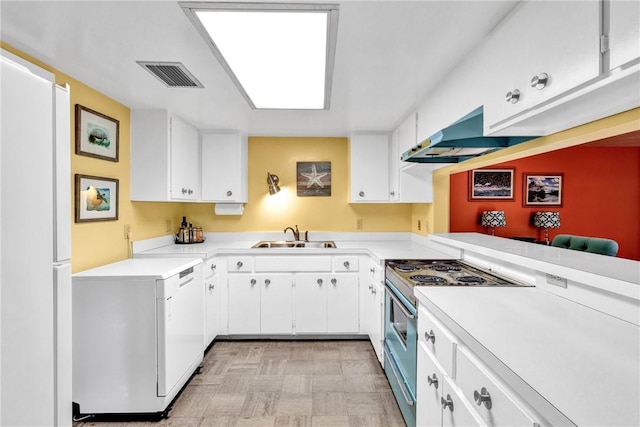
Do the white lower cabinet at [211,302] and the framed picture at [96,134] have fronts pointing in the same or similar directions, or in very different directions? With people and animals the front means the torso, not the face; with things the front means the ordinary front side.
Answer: same or similar directions

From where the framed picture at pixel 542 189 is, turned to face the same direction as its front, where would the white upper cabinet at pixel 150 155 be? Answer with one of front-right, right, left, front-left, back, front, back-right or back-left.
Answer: front-right

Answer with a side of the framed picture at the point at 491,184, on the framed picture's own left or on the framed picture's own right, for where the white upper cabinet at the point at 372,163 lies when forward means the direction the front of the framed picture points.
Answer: on the framed picture's own right

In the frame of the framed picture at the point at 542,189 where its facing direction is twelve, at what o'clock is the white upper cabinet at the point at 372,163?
The white upper cabinet is roughly at 2 o'clock from the framed picture.

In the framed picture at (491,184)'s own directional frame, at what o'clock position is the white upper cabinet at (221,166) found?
The white upper cabinet is roughly at 2 o'clock from the framed picture.

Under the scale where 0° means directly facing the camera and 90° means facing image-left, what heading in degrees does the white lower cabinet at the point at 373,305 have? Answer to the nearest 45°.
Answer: approximately 90°

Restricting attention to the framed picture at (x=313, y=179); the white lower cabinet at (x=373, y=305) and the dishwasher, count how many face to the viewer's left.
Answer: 1

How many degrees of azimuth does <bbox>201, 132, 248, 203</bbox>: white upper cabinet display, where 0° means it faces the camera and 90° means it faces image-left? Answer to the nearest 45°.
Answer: approximately 0°

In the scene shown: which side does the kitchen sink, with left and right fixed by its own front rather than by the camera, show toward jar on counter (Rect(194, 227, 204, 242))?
right

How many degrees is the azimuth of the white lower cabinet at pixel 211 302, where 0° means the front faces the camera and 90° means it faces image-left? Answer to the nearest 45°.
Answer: approximately 270°

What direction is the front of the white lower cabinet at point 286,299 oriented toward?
toward the camera

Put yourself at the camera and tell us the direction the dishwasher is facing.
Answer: facing to the right of the viewer

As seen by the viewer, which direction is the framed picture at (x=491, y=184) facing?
toward the camera

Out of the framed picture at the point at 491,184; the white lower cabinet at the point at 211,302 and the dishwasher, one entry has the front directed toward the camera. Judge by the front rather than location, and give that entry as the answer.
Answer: the framed picture
